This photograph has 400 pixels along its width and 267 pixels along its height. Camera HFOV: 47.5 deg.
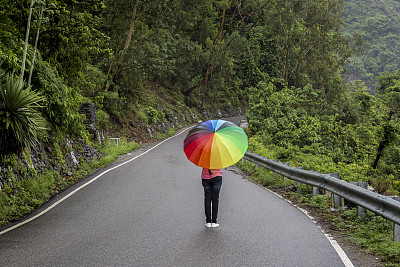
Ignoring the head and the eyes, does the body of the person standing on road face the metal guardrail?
no

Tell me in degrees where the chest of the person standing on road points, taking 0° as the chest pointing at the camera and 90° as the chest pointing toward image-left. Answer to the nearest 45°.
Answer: approximately 180°

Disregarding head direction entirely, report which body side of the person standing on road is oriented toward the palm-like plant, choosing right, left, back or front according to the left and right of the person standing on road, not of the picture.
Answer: left
